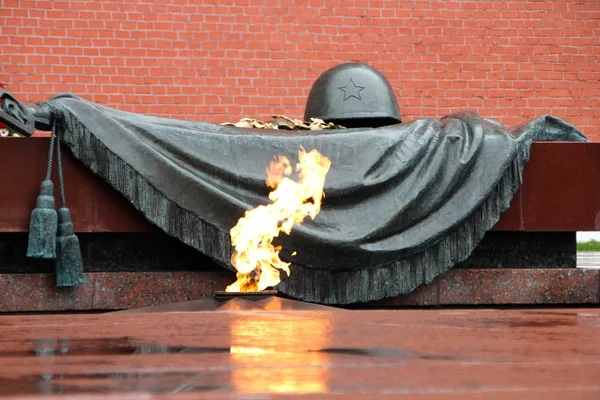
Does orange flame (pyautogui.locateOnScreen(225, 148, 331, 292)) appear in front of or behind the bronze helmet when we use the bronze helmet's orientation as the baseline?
in front

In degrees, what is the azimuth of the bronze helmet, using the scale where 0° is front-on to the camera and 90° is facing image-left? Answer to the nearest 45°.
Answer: approximately 0°
